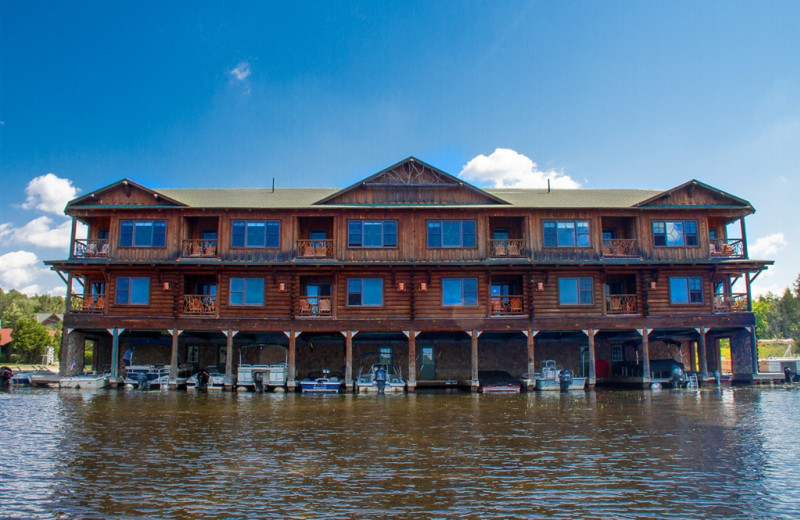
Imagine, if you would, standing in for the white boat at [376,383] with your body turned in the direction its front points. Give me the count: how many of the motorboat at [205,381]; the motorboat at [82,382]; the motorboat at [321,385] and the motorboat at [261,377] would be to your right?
0

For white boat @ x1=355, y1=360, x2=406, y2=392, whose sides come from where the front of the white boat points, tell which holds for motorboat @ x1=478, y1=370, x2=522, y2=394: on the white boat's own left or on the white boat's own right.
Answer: on the white boat's own right

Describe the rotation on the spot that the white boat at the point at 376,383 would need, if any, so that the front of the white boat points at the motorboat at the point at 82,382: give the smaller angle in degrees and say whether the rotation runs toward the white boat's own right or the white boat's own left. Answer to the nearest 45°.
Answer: approximately 90° to the white boat's own left

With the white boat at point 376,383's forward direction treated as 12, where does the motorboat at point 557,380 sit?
The motorboat is roughly at 3 o'clock from the white boat.

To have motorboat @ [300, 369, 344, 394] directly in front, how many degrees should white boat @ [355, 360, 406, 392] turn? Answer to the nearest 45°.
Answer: approximately 90° to its left

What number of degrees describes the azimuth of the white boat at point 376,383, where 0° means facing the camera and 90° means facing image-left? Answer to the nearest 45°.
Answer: approximately 180°

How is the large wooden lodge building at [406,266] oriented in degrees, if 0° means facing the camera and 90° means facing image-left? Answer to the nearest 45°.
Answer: approximately 0°

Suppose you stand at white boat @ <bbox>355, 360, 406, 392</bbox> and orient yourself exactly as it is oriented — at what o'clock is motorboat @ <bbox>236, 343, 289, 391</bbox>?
The motorboat is roughly at 9 o'clock from the white boat.

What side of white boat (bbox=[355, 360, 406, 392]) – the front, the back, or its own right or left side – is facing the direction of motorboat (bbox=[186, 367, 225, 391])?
left
